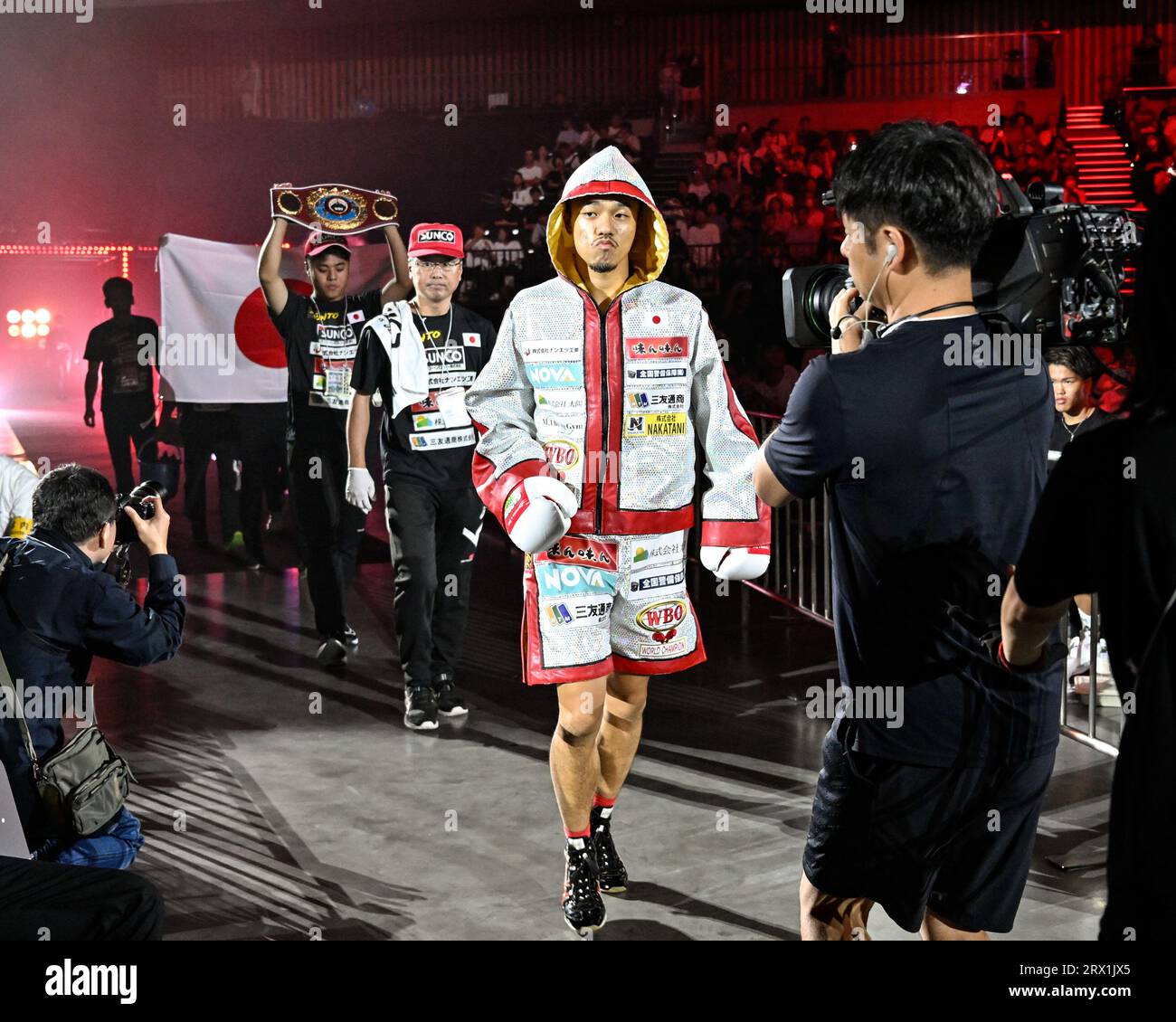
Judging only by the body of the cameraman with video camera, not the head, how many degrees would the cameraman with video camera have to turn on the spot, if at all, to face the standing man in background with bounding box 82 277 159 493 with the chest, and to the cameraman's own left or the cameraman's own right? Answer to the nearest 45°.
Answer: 0° — they already face them

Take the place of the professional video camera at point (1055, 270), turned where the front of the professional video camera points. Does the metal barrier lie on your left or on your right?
on your right

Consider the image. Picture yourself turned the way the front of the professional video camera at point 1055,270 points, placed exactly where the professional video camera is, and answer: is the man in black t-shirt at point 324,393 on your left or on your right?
on your right

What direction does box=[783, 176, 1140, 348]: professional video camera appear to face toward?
to the viewer's left

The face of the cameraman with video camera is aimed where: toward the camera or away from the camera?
away from the camera
